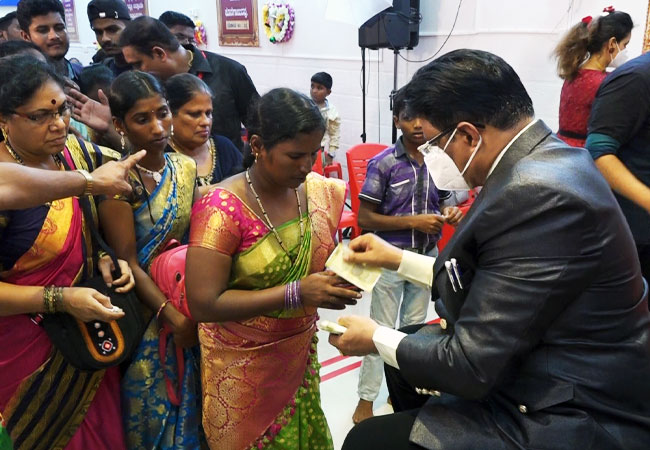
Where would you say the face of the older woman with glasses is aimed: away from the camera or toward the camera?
toward the camera

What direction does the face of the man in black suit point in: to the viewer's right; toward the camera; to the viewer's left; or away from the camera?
to the viewer's left

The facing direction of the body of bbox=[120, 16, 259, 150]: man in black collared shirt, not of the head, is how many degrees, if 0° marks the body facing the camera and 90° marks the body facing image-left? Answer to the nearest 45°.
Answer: approximately 90°

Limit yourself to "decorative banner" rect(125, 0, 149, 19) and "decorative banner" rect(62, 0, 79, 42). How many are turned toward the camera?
2

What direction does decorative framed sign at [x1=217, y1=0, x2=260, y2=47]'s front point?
toward the camera

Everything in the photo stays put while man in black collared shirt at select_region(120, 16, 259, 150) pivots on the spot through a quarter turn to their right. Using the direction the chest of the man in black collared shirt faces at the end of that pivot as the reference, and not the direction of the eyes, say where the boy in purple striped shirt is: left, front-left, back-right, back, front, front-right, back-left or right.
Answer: back-right

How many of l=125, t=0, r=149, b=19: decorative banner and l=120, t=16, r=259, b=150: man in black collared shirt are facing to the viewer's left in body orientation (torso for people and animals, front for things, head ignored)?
1

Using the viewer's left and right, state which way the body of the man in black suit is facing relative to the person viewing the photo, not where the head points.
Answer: facing to the left of the viewer

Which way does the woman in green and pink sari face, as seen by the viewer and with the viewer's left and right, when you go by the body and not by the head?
facing the viewer and to the right of the viewer

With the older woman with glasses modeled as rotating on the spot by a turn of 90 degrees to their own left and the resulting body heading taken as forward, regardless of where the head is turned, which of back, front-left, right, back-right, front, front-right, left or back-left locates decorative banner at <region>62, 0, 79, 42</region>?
front-left

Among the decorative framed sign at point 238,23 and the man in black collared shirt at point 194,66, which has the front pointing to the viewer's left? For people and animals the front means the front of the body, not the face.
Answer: the man in black collared shirt

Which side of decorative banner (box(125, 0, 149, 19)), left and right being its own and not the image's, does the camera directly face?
front

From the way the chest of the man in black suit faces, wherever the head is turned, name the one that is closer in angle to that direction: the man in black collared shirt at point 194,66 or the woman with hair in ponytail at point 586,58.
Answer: the man in black collared shirt

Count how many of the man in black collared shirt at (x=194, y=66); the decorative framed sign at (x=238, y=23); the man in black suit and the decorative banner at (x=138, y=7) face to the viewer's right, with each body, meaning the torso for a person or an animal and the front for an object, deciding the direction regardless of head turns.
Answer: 0

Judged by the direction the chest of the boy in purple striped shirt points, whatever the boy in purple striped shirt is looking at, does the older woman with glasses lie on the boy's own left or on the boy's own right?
on the boy's own right

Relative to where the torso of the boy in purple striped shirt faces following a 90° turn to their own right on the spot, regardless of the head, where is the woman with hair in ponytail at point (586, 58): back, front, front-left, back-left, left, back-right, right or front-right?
back
